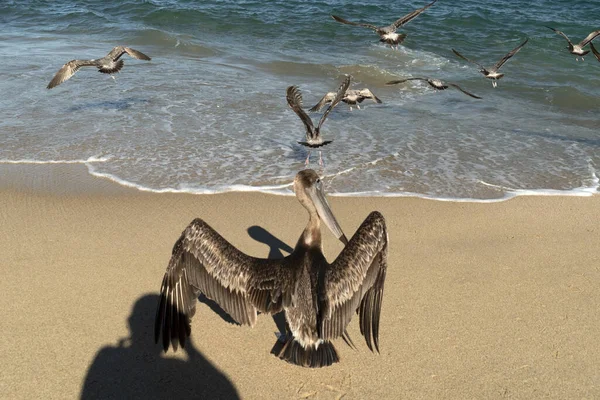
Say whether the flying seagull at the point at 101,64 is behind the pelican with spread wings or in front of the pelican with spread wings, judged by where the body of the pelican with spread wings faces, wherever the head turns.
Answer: in front

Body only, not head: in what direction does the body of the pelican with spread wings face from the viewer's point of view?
away from the camera
